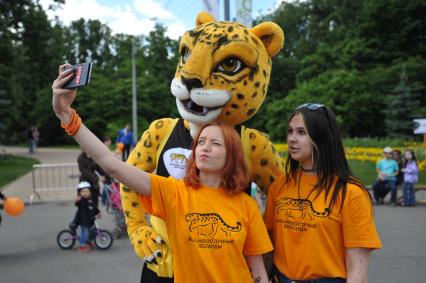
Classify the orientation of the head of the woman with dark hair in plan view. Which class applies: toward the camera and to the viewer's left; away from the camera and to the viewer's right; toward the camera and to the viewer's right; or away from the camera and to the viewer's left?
toward the camera and to the viewer's left

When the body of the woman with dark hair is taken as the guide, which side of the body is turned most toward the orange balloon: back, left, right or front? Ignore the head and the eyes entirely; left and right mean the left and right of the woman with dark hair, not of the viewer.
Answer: right

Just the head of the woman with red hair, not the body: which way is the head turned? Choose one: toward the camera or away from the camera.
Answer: toward the camera

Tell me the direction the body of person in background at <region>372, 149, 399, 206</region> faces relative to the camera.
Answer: toward the camera

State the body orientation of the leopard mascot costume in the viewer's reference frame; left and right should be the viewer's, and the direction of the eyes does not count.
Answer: facing the viewer and to the left of the viewer

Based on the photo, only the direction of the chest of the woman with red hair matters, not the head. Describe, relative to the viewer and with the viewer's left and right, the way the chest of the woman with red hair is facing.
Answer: facing the viewer

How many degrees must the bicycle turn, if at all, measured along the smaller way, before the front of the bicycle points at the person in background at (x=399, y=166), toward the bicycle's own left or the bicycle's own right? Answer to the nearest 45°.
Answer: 0° — it already faces them

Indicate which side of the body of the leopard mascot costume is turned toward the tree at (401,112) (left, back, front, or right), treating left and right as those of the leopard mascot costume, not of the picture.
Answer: back

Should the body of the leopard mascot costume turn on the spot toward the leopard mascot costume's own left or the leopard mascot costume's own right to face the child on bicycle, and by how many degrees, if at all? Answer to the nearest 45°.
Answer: approximately 90° to the leopard mascot costume's own right

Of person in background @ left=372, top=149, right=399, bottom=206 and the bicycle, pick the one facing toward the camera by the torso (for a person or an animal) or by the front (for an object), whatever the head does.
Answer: the person in background
